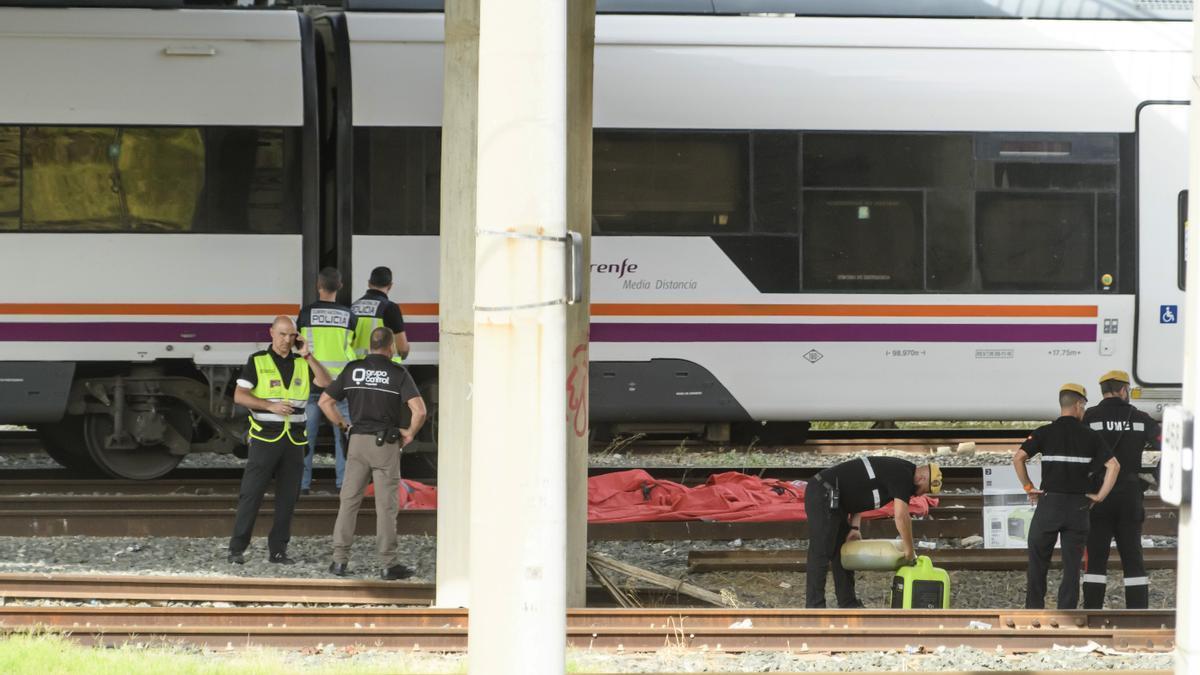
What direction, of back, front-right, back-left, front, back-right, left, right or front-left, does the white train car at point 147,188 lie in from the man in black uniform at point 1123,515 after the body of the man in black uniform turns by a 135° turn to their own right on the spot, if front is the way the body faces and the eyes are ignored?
back-right

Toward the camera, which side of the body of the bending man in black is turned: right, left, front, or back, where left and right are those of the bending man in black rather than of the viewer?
right

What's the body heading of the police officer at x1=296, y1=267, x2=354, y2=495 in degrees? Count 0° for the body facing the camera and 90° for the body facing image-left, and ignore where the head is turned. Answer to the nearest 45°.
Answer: approximately 180°

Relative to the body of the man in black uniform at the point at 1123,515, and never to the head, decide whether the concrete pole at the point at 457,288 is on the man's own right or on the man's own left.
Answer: on the man's own left

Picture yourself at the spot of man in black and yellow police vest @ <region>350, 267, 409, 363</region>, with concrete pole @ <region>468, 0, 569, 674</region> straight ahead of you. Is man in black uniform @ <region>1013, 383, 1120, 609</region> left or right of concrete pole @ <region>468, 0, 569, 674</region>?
left

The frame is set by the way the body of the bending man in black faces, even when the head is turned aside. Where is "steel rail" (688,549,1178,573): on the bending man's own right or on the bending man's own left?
on the bending man's own left

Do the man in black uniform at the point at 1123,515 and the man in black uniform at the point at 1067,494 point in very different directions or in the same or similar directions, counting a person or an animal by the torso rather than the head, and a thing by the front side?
same or similar directions

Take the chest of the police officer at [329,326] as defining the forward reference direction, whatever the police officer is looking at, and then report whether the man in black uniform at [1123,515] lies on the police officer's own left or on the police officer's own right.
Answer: on the police officer's own right

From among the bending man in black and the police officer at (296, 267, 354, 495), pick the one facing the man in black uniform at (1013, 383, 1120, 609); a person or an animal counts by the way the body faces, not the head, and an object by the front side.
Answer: the bending man in black

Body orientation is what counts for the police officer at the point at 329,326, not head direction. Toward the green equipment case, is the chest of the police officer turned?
no

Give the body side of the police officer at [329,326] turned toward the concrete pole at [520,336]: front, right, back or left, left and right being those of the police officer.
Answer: back

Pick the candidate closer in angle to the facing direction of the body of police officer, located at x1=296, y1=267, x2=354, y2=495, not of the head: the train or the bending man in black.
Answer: the train

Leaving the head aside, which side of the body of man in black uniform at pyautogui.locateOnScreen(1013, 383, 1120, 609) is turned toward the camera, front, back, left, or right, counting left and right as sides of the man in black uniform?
back

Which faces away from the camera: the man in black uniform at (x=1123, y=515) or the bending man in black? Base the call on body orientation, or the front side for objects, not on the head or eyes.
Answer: the man in black uniform
